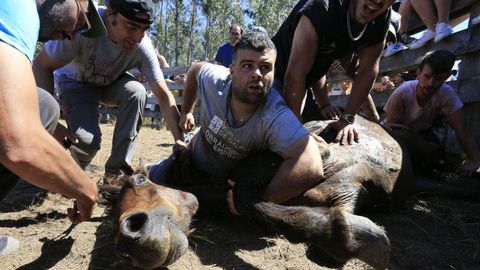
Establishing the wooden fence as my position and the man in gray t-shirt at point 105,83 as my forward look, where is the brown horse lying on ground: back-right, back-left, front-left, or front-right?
front-left

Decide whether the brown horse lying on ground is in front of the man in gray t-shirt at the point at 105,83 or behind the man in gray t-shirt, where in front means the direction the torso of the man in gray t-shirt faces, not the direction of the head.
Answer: in front

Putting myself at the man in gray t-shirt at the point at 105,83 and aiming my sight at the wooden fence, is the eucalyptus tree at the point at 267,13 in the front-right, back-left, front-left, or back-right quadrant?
front-left

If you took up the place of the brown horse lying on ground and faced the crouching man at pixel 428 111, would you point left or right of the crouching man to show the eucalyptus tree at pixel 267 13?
left

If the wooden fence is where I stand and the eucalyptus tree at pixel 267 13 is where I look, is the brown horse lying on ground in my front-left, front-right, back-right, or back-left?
back-left

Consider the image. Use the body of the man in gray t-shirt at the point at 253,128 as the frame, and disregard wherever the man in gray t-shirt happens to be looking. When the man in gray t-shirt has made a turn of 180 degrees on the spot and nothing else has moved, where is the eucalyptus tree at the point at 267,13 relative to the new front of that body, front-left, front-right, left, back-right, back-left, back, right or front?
front

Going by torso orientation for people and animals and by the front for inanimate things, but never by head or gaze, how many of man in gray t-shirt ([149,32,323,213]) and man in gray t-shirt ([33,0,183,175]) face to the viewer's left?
0

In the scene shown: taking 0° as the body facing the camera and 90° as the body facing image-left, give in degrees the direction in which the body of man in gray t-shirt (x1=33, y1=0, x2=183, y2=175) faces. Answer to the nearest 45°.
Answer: approximately 315°

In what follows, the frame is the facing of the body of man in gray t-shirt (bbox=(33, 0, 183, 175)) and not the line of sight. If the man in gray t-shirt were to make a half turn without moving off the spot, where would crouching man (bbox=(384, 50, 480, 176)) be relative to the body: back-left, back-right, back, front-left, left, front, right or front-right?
back-right

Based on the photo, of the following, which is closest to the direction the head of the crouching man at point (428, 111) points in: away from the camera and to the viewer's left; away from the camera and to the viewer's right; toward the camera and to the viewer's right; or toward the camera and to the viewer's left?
toward the camera and to the viewer's left

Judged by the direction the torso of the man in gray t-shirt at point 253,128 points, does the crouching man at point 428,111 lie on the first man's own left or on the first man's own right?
on the first man's own left

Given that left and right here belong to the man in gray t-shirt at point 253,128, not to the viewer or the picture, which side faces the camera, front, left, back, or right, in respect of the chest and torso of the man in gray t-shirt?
front

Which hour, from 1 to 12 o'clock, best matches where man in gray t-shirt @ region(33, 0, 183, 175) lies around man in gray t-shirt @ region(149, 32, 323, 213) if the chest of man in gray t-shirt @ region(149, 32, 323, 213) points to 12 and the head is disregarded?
man in gray t-shirt @ region(33, 0, 183, 175) is roughly at 4 o'clock from man in gray t-shirt @ region(149, 32, 323, 213).

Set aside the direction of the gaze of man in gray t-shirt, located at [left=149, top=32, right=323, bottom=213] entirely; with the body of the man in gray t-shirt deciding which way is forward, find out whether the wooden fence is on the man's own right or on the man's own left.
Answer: on the man's own left

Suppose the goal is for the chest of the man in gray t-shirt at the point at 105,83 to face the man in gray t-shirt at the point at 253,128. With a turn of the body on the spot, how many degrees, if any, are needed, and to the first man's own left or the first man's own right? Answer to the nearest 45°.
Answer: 0° — they already face them
